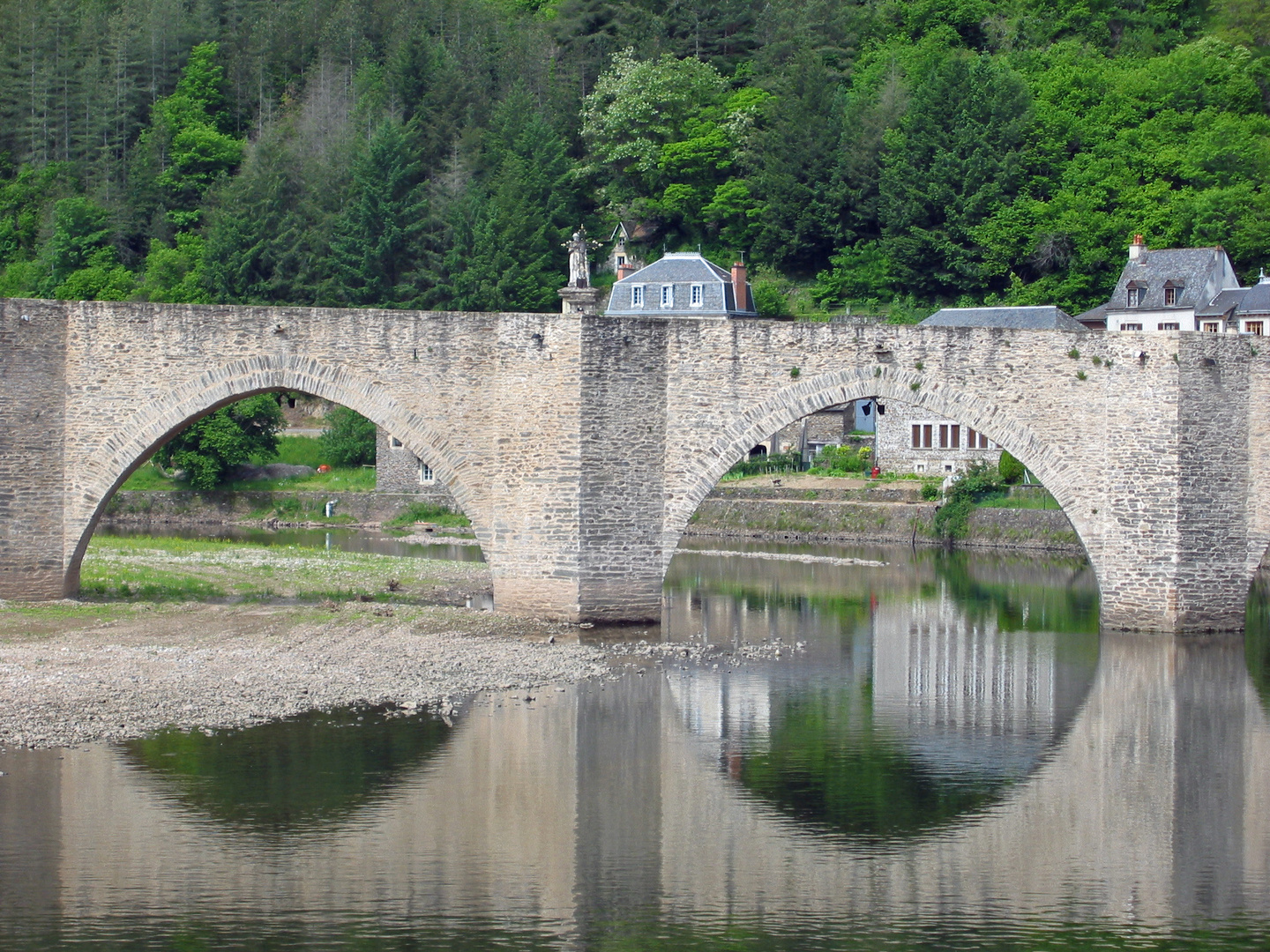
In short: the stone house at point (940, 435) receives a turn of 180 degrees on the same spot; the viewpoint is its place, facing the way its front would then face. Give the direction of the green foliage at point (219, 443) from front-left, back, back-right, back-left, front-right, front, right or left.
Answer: left

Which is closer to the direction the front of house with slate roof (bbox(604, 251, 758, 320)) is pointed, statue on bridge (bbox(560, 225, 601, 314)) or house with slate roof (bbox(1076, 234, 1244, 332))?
the statue on bridge

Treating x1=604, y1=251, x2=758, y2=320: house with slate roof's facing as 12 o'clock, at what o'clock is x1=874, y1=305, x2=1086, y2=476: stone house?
The stone house is roughly at 10 o'clock from the house with slate roof.

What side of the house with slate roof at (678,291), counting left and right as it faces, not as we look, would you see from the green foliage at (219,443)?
right

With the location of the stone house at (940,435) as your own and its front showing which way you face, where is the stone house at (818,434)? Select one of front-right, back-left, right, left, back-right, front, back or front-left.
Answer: back-right

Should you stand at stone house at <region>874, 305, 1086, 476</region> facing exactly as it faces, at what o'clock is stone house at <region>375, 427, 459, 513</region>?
stone house at <region>375, 427, 459, 513</region> is roughly at 3 o'clock from stone house at <region>874, 305, 1086, 476</region>.

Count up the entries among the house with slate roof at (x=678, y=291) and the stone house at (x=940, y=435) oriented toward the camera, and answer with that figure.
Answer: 2

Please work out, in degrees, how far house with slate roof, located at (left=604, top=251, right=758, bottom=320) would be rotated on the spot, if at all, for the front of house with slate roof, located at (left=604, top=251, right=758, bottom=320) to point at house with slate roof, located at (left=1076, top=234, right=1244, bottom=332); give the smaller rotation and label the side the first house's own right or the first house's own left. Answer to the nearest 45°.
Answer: approximately 90° to the first house's own left

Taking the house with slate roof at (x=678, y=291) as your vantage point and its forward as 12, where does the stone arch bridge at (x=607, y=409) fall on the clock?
The stone arch bridge is roughly at 12 o'clock from the house with slate roof.

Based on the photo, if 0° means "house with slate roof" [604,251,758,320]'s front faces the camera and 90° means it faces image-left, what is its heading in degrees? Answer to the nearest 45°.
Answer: approximately 0°

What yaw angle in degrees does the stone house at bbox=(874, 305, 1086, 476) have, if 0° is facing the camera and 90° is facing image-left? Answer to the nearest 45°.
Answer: approximately 0°
